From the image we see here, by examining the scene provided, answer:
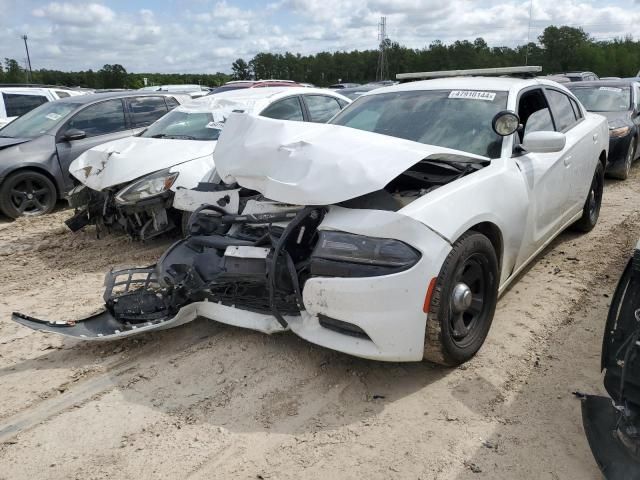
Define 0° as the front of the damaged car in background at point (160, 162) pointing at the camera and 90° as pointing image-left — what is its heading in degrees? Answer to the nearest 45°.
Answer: approximately 45°

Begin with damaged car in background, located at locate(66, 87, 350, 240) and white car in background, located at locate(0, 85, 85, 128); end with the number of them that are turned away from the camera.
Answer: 0

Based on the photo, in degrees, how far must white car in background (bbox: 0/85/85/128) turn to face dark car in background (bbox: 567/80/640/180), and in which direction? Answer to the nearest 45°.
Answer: approximately 135° to its left

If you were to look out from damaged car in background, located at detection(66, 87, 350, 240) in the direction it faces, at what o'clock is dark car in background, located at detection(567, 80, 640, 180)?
dark car in background, located at detection(567, 80, 640, 180) is roughly at 7 o'clock from damaged car in background, located at detection(66, 87, 350, 240).

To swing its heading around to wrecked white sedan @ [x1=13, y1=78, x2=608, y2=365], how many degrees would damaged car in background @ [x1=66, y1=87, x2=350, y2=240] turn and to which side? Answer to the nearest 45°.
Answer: approximately 90° to its left

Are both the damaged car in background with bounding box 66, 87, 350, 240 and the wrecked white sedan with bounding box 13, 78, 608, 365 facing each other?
no

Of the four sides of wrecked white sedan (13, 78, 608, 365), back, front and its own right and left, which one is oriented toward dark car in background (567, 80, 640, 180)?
back

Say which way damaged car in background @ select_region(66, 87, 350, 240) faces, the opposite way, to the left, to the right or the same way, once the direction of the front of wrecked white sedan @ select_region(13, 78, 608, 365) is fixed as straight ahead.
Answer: the same way

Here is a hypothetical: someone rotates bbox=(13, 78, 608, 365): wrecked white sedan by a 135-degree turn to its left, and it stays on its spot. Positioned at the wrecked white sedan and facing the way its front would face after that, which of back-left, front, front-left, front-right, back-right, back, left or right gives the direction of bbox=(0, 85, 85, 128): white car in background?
back-left

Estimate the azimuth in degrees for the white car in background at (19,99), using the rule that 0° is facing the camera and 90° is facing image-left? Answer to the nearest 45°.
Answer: approximately 90°

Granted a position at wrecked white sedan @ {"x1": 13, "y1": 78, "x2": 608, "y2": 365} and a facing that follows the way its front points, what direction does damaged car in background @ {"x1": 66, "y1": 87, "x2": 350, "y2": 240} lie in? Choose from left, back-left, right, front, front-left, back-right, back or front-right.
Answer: right

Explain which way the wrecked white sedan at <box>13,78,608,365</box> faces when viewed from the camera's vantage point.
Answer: facing the viewer and to the left of the viewer

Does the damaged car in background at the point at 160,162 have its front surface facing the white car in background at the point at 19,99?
no

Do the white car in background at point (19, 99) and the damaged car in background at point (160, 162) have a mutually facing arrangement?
no

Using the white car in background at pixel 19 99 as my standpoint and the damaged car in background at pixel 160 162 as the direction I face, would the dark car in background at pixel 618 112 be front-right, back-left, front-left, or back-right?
front-left

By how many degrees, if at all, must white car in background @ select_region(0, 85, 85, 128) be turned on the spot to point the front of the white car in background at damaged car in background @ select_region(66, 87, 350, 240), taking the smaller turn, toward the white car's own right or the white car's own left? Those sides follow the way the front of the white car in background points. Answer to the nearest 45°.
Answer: approximately 90° to the white car's own left
